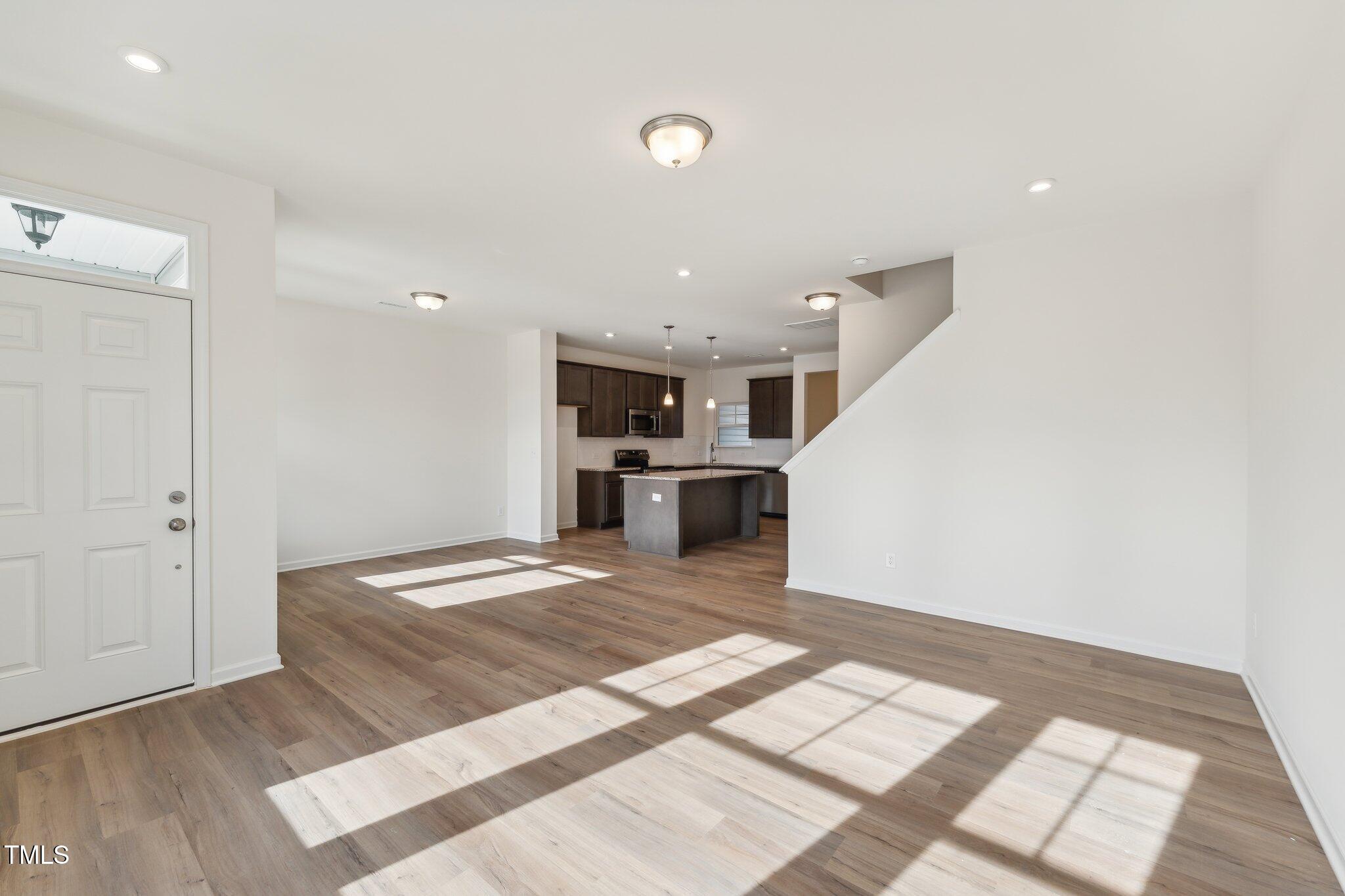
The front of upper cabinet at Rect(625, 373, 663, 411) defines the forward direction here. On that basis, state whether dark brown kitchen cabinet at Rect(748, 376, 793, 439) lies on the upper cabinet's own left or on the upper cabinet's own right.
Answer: on the upper cabinet's own left

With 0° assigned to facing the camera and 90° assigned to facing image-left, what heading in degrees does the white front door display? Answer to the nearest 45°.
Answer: approximately 315°

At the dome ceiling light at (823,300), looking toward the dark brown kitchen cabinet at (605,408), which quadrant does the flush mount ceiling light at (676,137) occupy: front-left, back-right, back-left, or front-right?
back-left

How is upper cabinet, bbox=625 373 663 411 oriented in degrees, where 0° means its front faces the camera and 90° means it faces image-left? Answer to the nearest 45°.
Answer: approximately 315°

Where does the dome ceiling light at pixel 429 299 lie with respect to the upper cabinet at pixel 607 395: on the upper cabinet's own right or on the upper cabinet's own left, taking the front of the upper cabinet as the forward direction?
on the upper cabinet's own right

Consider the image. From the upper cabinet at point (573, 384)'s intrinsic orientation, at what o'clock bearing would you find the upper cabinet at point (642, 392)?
the upper cabinet at point (642, 392) is roughly at 9 o'clock from the upper cabinet at point (573, 384).

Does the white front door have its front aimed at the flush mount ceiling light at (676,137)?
yes

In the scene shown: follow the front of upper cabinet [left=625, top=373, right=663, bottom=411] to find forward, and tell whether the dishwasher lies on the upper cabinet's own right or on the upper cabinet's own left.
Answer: on the upper cabinet's own left
